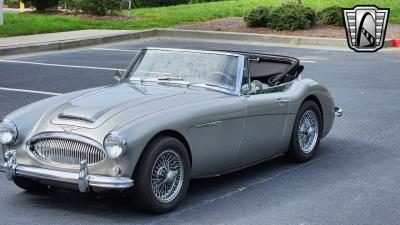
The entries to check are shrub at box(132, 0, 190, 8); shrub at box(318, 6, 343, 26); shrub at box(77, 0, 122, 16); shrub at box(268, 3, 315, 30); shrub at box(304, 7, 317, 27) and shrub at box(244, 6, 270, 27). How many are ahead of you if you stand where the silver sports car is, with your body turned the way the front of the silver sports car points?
0

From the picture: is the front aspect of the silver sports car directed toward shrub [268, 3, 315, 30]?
no

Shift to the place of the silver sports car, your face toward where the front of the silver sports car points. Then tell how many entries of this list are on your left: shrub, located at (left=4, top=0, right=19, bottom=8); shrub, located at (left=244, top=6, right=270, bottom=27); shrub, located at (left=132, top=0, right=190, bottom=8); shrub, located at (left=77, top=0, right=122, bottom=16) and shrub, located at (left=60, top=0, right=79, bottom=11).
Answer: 0

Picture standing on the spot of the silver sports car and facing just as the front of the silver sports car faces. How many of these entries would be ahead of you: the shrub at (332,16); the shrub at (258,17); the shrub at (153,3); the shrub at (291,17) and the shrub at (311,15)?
0

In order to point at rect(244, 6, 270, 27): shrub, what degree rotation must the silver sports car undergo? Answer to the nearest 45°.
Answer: approximately 135° to its right

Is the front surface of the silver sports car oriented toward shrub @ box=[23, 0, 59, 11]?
no

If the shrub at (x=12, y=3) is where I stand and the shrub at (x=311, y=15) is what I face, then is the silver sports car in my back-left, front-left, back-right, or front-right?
front-right

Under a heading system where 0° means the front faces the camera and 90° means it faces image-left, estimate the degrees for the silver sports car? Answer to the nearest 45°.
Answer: approximately 45°

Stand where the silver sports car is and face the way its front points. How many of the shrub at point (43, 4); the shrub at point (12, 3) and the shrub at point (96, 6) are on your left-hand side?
0

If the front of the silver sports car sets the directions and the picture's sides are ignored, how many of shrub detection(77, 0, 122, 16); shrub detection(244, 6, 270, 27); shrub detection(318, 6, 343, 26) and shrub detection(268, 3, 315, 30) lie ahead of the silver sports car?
0

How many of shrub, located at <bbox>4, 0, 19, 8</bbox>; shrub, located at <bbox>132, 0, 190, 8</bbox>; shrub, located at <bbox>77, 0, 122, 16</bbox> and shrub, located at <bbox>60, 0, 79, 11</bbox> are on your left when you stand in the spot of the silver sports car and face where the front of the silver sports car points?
0

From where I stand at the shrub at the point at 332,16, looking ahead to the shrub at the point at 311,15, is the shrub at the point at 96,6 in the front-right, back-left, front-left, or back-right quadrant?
front-right

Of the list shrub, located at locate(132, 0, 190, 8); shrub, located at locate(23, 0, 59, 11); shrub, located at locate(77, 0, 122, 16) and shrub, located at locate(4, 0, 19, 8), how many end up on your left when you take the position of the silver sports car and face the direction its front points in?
0

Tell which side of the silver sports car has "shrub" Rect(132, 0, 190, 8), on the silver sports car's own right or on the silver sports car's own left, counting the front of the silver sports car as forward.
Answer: on the silver sports car's own right

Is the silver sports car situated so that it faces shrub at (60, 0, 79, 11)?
no

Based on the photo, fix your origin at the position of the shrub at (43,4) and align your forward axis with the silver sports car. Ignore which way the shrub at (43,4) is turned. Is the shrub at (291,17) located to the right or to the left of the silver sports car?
left
